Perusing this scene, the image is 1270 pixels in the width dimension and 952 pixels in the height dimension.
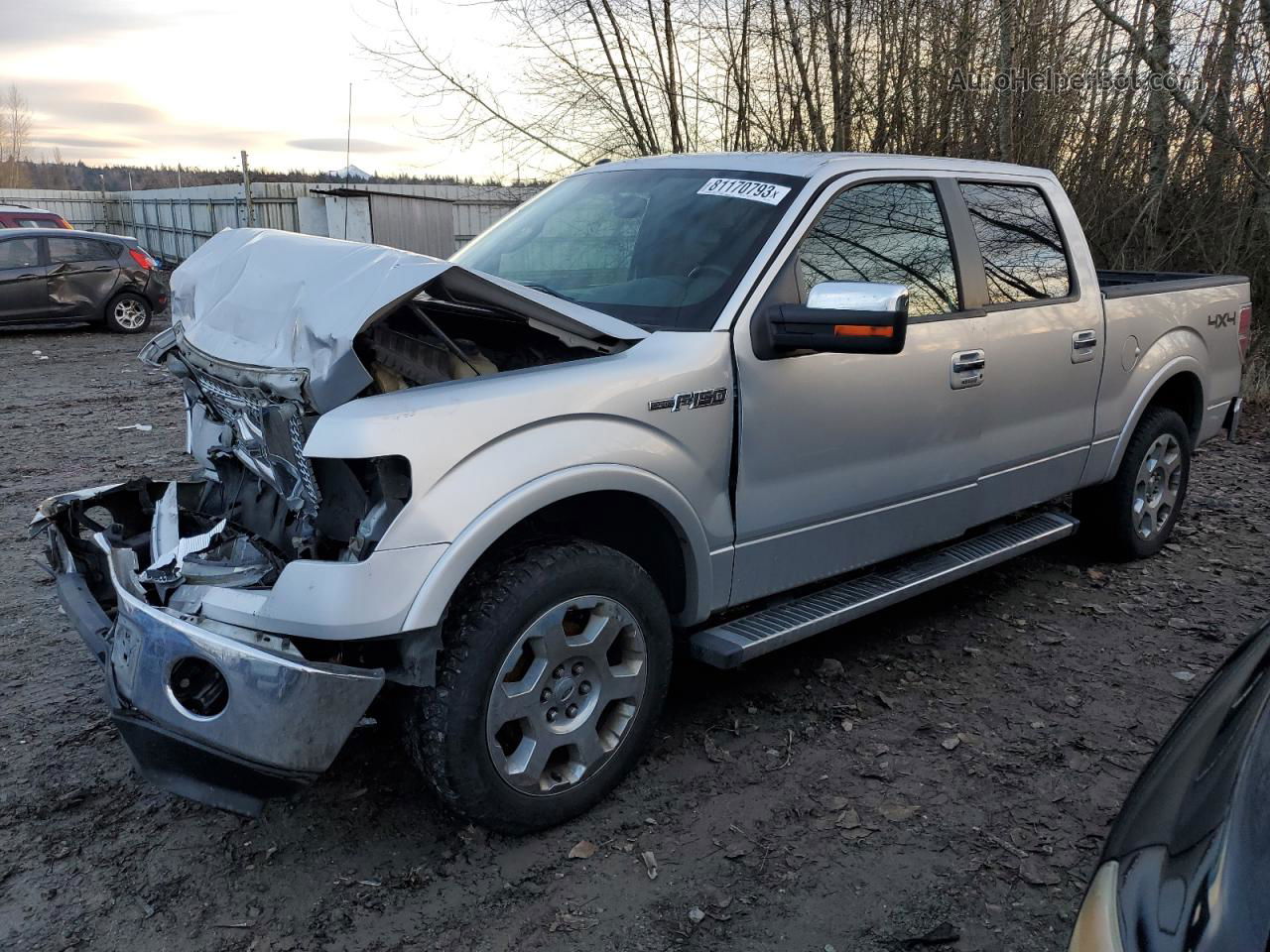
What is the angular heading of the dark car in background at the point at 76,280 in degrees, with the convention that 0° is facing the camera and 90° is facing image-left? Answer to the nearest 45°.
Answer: approximately 90°

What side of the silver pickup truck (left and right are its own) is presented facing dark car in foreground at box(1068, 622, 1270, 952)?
left

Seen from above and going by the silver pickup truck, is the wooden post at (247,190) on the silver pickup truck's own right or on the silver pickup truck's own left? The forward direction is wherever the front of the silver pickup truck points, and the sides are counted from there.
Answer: on the silver pickup truck's own right

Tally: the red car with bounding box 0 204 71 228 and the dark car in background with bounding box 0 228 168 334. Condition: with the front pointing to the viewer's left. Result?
2

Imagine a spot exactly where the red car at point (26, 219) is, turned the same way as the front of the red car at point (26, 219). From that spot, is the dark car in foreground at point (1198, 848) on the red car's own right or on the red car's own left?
on the red car's own left

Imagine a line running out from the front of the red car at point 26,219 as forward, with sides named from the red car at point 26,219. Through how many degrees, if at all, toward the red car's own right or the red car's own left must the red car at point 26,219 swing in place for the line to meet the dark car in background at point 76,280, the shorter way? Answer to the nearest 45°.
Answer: approximately 90° to the red car's own left

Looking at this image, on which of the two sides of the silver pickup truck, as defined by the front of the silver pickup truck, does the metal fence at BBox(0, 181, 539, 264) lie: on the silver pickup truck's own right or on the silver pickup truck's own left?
on the silver pickup truck's own right

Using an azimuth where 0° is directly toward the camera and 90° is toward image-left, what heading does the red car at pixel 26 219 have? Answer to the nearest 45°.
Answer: approximately 90°
